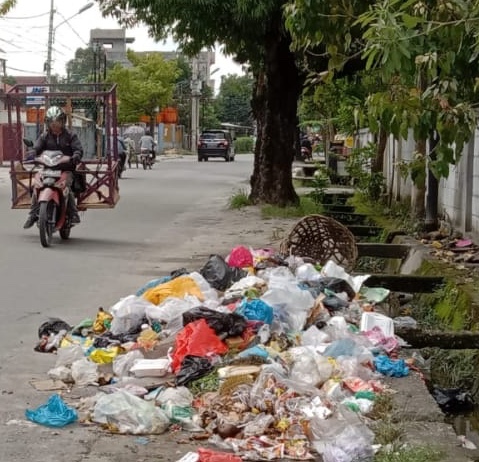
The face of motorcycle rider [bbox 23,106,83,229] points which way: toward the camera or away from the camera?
toward the camera

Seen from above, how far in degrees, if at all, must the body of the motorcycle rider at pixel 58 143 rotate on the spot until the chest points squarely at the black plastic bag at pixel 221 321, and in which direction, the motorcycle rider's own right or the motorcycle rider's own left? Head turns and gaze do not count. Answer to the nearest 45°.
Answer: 0° — they already face it

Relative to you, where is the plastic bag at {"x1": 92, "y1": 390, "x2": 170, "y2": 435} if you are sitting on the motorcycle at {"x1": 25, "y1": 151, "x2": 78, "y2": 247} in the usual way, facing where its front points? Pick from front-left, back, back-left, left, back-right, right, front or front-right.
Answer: front

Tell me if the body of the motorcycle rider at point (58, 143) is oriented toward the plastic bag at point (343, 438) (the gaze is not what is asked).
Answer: yes

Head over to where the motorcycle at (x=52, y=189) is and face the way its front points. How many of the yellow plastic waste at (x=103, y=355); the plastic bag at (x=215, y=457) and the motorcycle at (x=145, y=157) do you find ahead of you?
2

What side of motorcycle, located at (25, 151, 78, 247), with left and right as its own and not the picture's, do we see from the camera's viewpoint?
front

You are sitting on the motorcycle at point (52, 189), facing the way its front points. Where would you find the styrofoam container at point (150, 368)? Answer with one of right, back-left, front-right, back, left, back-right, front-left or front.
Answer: front

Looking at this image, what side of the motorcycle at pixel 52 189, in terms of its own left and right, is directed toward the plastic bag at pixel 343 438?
front

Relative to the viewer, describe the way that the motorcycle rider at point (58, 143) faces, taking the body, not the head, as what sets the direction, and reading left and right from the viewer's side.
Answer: facing the viewer

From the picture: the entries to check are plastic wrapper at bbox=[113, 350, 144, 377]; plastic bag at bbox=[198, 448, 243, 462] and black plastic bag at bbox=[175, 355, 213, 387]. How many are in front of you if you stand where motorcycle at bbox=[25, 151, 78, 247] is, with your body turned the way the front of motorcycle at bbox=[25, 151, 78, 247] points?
3
